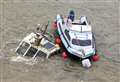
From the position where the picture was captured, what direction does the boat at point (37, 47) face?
facing the viewer and to the left of the viewer

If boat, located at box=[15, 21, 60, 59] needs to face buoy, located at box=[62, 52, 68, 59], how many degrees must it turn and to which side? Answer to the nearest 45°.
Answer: approximately 135° to its left

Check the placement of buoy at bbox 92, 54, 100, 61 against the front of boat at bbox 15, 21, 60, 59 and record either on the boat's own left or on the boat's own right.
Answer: on the boat's own left

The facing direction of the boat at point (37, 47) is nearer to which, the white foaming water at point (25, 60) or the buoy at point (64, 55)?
the white foaming water

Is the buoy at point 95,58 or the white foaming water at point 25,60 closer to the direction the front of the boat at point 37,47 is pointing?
the white foaming water
